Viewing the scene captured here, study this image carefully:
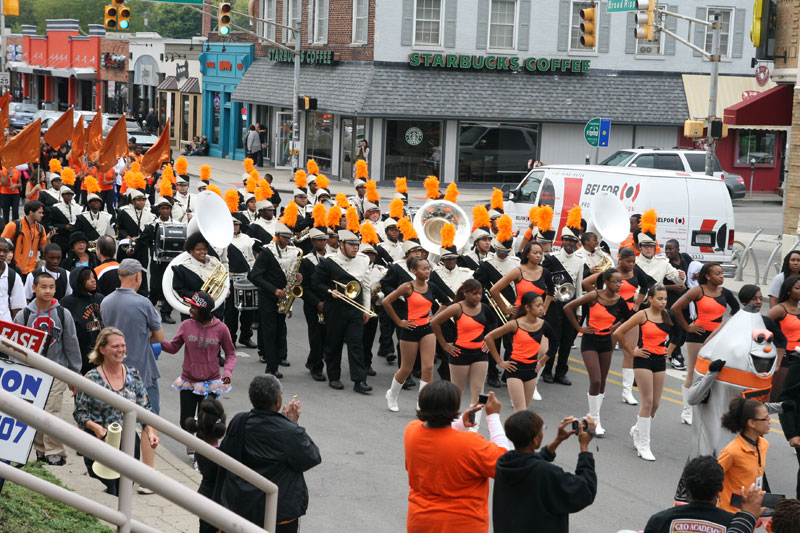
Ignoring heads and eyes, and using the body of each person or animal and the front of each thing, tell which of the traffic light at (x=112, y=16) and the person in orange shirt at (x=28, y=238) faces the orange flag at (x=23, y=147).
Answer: the traffic light

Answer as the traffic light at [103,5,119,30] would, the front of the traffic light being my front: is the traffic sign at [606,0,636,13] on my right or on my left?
on my left

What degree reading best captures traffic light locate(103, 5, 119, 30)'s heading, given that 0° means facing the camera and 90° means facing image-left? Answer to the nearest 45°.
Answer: approximately 0°

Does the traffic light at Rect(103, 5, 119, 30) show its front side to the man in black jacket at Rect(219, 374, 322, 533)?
yes

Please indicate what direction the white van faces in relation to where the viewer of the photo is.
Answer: facing away from the viewer and to the left of the viewer

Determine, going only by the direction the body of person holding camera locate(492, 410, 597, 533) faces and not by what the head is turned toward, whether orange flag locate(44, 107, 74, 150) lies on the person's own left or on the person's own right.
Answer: on the person's own left

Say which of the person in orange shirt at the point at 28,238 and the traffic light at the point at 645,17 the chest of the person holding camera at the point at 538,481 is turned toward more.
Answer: the traffic light

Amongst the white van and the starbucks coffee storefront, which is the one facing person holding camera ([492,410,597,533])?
the starbucks coffee storefront

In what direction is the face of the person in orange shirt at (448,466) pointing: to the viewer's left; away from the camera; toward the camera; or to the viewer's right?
away from the camera

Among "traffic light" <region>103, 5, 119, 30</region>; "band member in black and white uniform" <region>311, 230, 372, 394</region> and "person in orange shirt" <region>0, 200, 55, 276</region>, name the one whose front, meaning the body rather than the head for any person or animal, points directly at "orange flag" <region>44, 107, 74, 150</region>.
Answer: the traffic light
